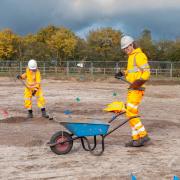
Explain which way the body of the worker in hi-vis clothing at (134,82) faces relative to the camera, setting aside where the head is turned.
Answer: to the viewer's left

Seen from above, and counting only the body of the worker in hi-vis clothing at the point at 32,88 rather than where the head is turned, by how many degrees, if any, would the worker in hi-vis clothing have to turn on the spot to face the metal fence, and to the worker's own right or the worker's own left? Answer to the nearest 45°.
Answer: approximately 180°

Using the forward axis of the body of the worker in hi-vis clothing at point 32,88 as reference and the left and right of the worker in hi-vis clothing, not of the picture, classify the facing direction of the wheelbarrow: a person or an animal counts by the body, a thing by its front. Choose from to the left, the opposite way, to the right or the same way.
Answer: to the right

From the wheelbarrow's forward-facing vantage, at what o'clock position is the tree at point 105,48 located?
The tree is roughly at 3 o'clock from the wheelbarrow.

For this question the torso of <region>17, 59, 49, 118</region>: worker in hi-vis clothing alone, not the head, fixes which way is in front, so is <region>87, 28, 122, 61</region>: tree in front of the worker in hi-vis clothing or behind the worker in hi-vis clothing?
behind

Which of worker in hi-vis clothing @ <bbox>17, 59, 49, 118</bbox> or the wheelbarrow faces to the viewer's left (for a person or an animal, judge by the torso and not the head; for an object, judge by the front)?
the wheelbarrow

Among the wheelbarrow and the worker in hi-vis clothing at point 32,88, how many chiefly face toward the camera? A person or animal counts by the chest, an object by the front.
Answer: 1

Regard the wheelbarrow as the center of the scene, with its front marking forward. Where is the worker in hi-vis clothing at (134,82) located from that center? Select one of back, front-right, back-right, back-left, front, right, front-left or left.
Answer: back-right

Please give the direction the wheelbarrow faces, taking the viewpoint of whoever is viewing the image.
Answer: facing to the left of the viewer

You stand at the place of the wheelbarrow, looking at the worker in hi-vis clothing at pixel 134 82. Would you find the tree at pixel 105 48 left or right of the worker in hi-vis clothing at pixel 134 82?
left

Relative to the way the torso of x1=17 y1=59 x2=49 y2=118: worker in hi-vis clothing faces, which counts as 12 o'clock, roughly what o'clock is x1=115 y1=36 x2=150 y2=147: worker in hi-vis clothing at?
x1=115 y1=36 x2=150 y2=147: worker in hi-vis clothing is roughly at 11 o'clock from x1=17 y1=59 x2=49 y2=118: worker in hi-vis clothing.

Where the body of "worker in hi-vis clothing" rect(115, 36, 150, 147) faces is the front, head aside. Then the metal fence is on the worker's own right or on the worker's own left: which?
on the worker's own right

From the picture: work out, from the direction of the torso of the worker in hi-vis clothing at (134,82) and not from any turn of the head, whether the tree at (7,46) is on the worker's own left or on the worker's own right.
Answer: on the worker's own right
